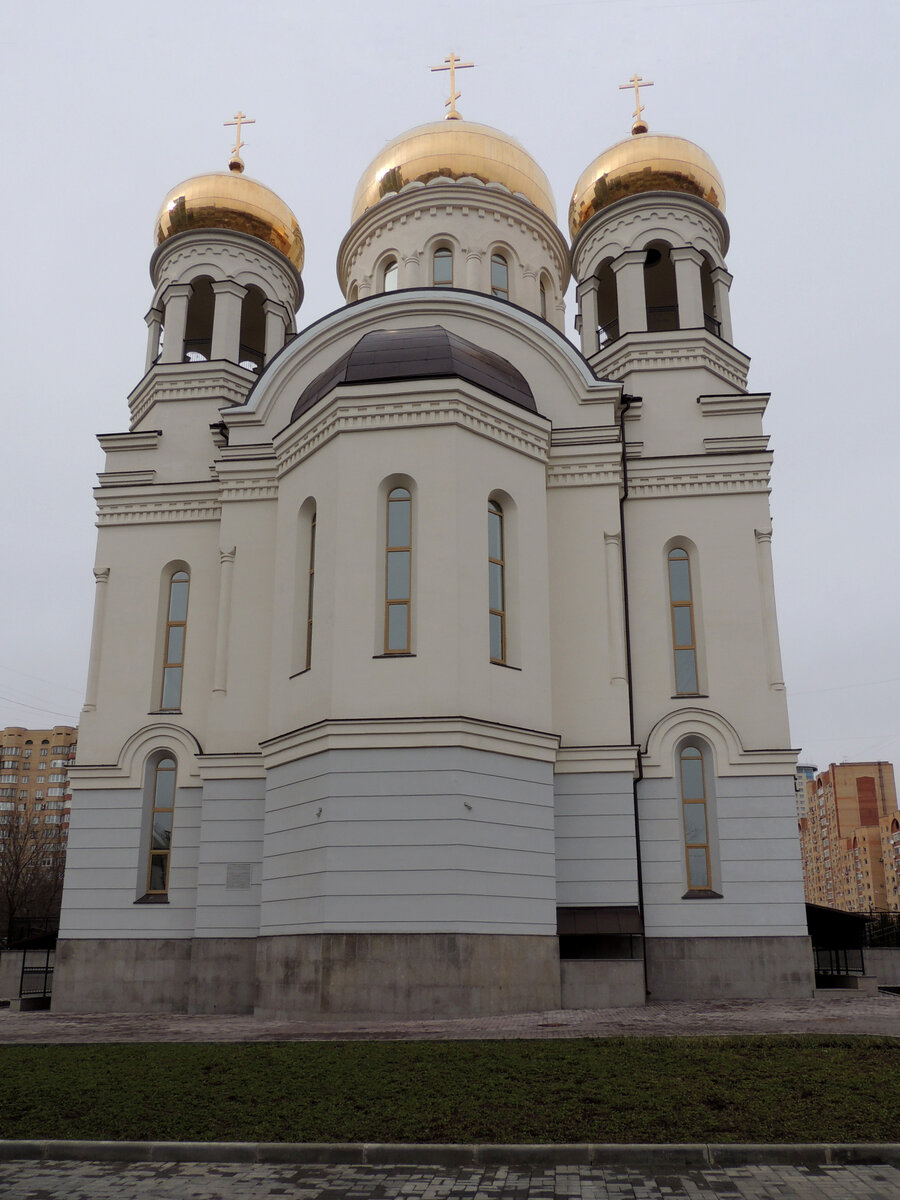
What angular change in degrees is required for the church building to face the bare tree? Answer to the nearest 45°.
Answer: approximately 45° to its left

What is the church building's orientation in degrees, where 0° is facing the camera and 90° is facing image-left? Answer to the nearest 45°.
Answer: approximately 180°

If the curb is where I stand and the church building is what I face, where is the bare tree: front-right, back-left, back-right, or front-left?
front-left

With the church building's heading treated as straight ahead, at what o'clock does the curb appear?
The curb is roughly at 6 o'clock from the church building.

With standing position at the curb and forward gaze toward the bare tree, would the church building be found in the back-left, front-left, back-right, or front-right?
front-right
